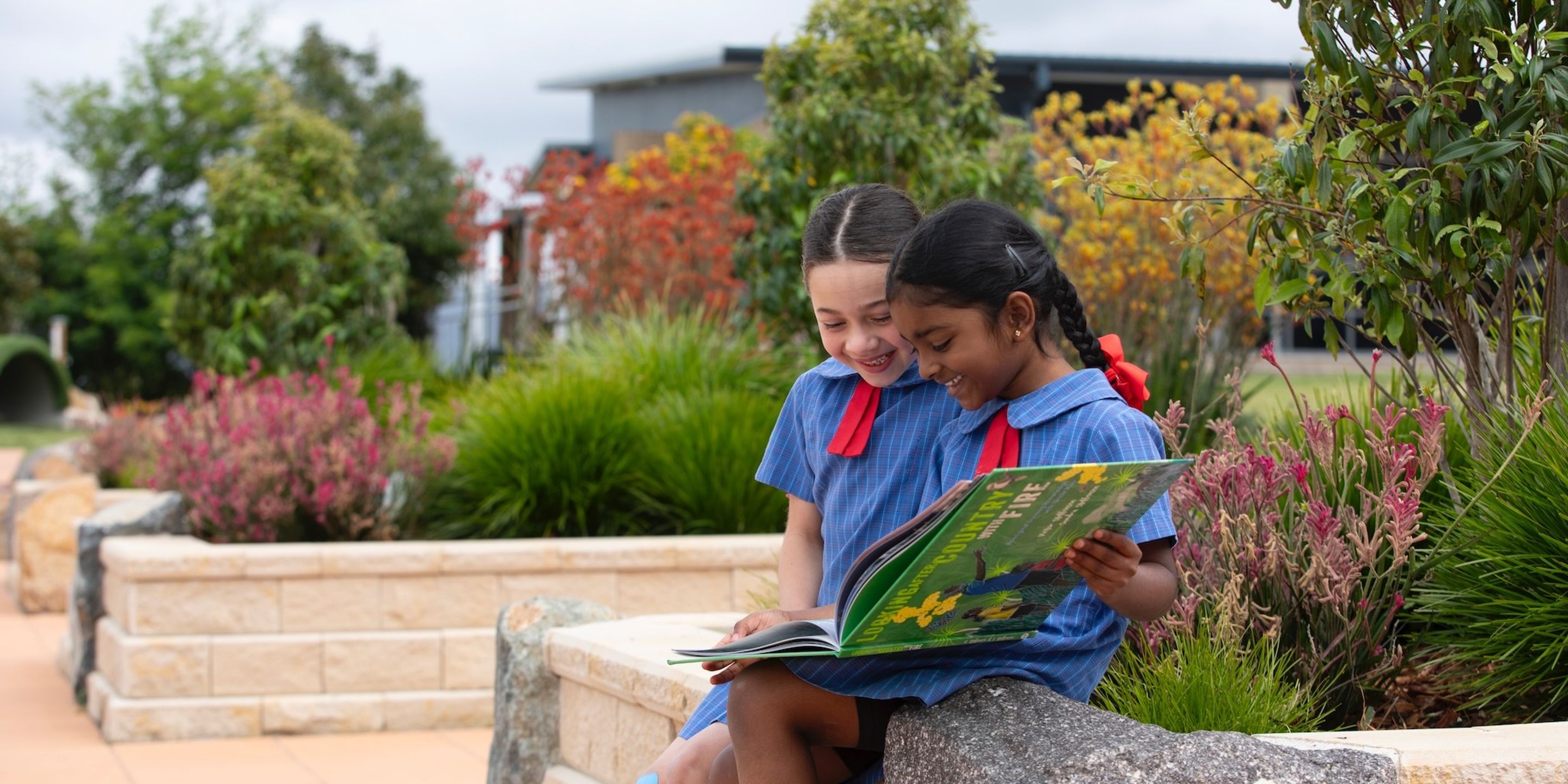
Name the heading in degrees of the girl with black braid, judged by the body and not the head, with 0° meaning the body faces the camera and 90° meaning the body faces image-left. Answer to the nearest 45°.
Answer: approximately 45°

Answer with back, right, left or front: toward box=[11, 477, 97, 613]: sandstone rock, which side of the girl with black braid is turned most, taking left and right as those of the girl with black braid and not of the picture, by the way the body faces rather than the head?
right

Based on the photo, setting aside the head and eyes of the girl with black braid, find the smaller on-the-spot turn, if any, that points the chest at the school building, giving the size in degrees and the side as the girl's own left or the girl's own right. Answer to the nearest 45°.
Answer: approximately 135° to the girl's own right

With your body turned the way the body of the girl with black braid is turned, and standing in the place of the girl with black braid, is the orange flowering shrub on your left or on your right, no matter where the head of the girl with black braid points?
on your right

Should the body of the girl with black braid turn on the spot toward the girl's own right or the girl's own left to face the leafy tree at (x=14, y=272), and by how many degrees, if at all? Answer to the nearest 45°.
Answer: approximately 90° to the girl's own right

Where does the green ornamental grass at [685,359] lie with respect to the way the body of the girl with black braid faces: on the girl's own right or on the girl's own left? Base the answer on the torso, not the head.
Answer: on the girl's own right

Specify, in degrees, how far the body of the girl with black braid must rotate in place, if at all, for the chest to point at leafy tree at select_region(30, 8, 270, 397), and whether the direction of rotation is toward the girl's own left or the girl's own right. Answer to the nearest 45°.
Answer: approximately 90° to the girl's own right

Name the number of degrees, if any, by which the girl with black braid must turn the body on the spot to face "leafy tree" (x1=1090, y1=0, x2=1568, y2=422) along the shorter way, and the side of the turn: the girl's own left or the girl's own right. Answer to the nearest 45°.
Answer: approximately 180°
